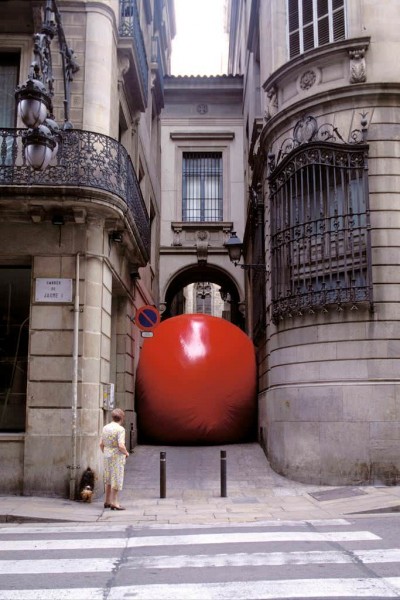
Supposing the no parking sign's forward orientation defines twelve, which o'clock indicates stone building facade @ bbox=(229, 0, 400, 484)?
The stone building facade is roughly at 10 o'clock from the no parking sign.

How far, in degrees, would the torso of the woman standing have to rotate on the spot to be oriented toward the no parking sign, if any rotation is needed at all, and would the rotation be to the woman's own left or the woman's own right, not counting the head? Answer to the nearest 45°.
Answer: approximately 45° to the woman's own left

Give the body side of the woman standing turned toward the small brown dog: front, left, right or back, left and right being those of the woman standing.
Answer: left

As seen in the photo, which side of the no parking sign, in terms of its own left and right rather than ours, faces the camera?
front

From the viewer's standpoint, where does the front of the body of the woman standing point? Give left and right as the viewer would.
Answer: facing away from the viewer and to the right of the viewer

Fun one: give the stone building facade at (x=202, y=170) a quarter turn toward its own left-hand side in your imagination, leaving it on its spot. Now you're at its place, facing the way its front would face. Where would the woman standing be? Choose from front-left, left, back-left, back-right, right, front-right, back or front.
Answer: right

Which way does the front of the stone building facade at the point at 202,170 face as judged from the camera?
facing the viewer

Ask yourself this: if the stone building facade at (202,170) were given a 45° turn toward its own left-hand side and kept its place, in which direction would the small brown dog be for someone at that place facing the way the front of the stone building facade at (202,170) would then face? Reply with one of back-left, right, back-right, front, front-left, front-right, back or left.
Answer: front-right

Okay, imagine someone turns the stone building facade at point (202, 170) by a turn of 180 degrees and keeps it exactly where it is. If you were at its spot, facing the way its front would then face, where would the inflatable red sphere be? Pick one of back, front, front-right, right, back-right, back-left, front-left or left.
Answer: back
